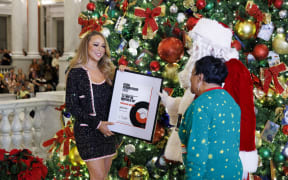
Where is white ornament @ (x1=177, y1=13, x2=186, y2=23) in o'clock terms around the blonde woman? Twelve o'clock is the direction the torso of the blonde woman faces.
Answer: The white ornament is roughly at 9 o'clock from the blonde woman.

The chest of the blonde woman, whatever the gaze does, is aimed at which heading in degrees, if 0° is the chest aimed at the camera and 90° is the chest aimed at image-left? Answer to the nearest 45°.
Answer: approximately 315°

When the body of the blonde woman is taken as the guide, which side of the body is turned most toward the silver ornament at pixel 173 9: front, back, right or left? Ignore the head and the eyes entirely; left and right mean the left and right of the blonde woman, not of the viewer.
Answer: left

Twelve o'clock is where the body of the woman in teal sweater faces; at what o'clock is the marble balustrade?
The marble balustrade is roughly at 12 o'clock from the woman in teal sweater.

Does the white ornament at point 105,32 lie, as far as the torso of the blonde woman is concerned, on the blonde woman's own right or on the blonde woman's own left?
on the blonde woman's own left

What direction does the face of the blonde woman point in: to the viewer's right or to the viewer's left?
to the viewer's right

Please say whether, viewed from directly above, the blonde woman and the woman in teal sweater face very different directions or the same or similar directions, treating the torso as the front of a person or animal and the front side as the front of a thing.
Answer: very different directions

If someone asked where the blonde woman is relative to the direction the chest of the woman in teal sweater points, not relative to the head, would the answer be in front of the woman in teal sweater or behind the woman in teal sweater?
in front

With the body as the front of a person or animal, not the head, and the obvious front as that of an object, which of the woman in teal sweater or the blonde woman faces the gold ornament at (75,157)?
the woman in teal sweater

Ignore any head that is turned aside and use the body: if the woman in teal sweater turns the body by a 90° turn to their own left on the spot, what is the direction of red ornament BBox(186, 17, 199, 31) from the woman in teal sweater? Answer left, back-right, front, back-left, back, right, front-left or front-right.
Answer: back-right

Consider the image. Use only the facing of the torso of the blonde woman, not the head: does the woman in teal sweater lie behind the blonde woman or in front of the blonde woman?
in front

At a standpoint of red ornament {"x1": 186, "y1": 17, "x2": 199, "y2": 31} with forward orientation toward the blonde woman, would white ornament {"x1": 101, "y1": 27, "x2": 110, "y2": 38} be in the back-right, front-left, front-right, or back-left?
front-right

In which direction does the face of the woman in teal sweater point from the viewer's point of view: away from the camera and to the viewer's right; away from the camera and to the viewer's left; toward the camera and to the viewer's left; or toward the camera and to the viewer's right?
away from the camera and to the viewer's left

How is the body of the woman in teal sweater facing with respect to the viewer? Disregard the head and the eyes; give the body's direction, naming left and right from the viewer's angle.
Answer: facing away from the viewer and to the left of the viewer

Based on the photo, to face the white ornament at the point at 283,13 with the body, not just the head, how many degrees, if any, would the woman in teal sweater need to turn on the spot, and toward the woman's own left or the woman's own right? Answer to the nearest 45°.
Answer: approximately 45° to the woman's own right

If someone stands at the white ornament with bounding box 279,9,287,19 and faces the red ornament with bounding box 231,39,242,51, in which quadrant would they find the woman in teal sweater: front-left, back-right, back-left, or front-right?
front-left
